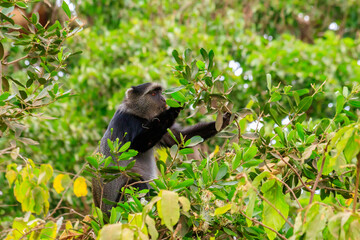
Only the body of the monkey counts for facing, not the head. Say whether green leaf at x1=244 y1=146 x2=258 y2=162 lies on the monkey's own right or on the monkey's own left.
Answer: on the monkey's own right

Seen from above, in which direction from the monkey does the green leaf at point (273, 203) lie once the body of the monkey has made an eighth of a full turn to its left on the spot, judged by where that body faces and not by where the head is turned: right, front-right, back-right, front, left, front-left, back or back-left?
back-right

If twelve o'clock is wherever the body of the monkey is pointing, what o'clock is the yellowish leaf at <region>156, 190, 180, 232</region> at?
The yellowish leaf is roughly at 3 o'clock from the monkey.

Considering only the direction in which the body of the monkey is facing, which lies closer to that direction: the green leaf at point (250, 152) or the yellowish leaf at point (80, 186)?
the green leaf

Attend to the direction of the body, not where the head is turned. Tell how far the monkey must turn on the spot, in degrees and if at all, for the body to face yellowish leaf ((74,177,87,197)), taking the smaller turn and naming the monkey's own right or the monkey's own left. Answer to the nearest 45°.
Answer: approximately 135° to the monkey's own right

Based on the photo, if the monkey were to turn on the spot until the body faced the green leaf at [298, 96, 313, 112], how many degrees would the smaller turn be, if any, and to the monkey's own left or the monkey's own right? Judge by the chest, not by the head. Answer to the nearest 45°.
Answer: approximately 45° to the monkey's own right

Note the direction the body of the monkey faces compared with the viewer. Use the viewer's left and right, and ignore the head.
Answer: facing to the right of the viewer
